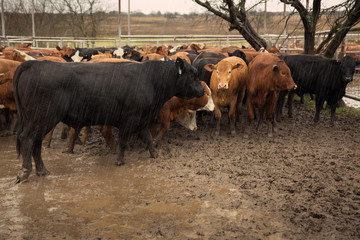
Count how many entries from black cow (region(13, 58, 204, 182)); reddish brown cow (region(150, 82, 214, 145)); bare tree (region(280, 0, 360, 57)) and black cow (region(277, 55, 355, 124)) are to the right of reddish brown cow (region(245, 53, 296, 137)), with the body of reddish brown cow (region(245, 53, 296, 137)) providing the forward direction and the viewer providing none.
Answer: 2

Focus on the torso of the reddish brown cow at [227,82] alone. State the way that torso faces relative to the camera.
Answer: toward the camera

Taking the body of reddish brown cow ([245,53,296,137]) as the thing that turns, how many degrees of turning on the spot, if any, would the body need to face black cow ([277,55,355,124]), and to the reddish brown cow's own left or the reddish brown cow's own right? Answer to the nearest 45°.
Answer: approximately 90° to the reddish brown cow's own left

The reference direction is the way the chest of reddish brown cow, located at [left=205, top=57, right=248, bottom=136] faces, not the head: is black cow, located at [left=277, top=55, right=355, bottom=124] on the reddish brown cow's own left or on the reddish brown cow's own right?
on the reddish brown cow's own left

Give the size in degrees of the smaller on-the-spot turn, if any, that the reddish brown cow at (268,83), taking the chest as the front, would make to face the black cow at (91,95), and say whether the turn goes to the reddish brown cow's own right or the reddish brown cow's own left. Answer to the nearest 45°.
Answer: approximately 90° to the reddish brown cow's own right

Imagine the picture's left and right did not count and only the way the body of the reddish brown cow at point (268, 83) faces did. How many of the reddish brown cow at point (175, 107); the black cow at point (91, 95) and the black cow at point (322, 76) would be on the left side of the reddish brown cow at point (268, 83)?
1

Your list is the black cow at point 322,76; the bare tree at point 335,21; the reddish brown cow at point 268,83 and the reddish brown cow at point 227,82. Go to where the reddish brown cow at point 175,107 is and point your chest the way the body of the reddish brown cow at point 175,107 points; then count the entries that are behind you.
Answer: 0

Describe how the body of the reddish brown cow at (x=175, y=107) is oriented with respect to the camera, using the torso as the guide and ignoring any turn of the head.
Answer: to the viewer's right

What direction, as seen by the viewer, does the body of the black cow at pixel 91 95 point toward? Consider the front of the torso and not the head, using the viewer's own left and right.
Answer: facing to the right of the viewer
